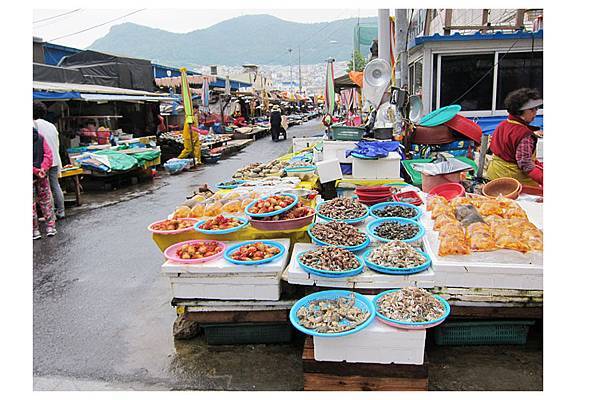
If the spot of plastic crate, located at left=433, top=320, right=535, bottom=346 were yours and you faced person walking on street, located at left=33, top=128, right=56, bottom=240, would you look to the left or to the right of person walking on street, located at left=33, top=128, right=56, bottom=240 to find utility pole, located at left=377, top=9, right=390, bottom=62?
right

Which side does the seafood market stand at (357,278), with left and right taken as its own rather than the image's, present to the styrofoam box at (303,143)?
back

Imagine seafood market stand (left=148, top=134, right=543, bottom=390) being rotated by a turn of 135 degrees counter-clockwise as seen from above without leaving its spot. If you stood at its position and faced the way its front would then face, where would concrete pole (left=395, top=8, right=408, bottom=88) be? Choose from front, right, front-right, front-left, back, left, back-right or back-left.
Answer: front-left
